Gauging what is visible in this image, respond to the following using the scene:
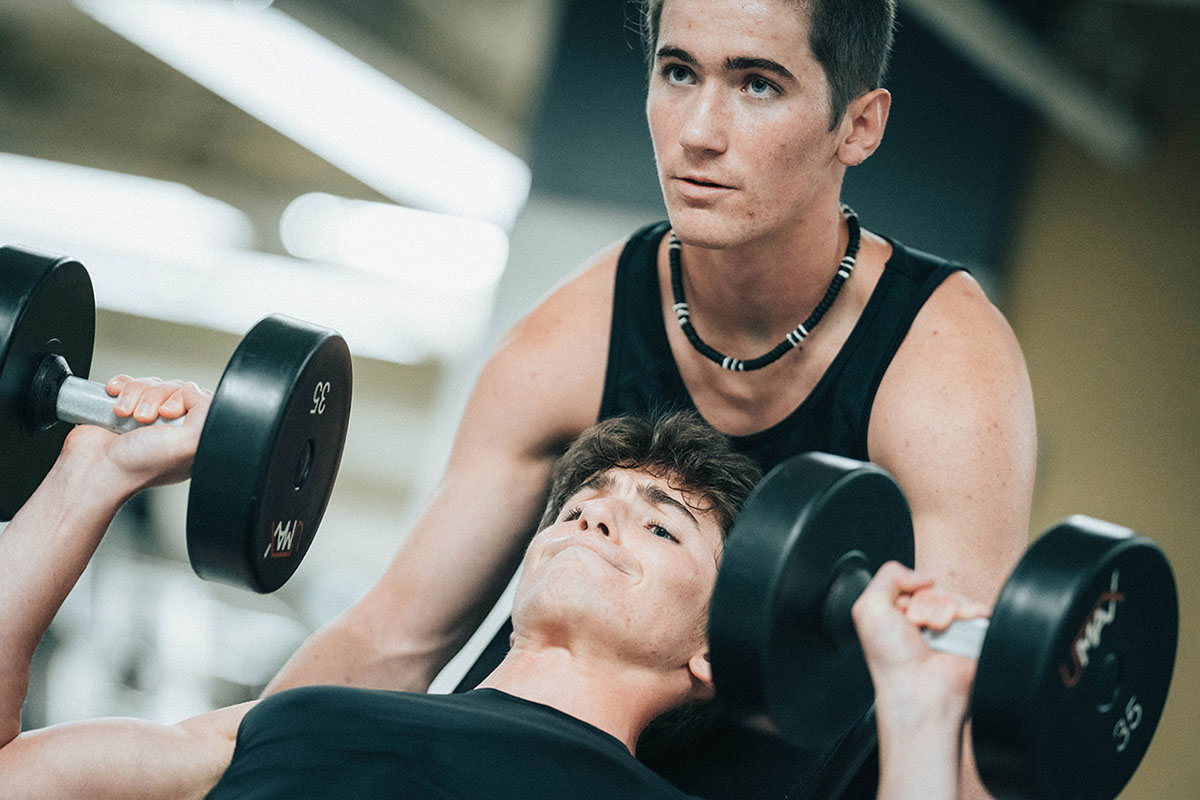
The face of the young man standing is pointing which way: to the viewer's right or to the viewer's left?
to the viewer's left

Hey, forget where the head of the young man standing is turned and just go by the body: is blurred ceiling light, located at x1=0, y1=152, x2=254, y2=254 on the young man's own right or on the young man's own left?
on the young man's own right

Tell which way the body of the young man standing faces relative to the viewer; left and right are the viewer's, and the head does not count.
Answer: facing the viewer and to the left of the viewer

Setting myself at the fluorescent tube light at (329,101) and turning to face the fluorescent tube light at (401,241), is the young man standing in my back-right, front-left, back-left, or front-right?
back-right

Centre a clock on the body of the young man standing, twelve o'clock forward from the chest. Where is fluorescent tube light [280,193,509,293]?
The fluorescent tube light is roughly at 4 o'clock from the young man standing.
